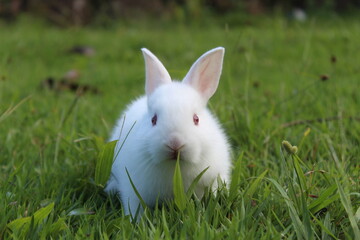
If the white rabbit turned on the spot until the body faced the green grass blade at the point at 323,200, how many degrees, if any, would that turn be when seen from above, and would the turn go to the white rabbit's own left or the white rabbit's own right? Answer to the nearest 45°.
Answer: approximately 45° to the white rabbit's own left

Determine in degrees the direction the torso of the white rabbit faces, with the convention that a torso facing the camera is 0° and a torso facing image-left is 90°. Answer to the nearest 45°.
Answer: approximately 0°

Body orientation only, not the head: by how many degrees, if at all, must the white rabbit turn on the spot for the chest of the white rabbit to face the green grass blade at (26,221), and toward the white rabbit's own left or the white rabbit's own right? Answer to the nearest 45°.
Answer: approximately 45° to the white rabbit's own right

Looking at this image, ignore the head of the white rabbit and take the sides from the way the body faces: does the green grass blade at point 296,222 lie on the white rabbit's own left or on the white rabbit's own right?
on the white rabbit's own left
